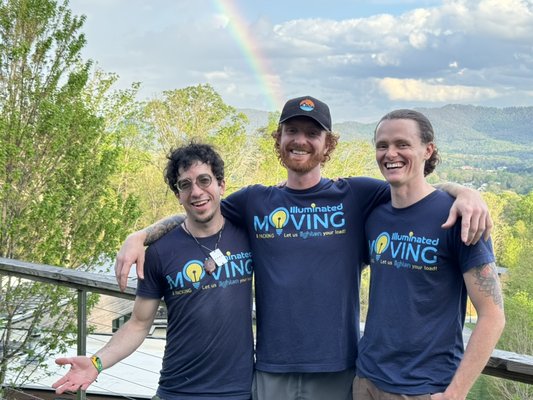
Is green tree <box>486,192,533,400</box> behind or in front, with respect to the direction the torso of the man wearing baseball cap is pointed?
behind

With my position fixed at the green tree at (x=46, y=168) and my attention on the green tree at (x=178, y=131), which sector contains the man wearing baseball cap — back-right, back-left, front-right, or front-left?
back-right

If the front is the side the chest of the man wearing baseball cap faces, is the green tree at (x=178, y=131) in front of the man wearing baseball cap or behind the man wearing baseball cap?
behind

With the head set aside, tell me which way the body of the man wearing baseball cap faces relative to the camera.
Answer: toward the camera

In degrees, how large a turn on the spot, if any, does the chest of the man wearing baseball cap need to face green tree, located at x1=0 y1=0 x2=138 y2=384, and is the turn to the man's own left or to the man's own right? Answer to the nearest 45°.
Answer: approximately 135° to the man's own right

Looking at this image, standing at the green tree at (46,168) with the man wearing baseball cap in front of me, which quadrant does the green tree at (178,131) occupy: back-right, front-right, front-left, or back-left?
back-left
